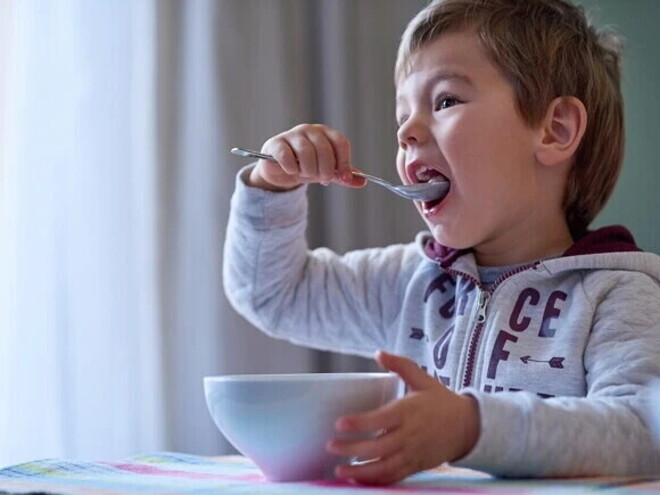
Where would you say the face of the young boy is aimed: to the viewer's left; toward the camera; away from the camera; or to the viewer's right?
to the viewer's left

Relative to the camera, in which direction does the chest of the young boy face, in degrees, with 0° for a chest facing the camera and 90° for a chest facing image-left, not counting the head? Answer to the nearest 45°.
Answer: approximately 45°
